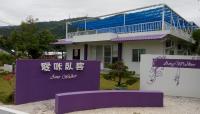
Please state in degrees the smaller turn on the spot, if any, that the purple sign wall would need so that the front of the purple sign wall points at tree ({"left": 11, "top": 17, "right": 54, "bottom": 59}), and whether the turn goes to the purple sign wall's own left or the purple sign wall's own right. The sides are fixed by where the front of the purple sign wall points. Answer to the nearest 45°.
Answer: approximately 135° to the purple sign wall's own left

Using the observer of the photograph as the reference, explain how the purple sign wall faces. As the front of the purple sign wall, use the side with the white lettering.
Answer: facing the viewer and to the right of the viewer

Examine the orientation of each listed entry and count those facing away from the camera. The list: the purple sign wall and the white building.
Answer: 0

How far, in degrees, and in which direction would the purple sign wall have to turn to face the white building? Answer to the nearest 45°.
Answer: approximately 90° to its left

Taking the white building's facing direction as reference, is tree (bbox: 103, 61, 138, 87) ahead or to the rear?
ahead

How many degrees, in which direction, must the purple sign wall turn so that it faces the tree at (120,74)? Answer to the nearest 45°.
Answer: approximately 90° to its left

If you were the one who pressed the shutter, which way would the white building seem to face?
facing the viewer and to the left of the viewer

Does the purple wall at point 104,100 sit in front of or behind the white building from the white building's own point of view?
in front

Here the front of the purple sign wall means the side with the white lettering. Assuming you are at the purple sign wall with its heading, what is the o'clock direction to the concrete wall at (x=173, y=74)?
The concrete wall is roughly at 10 o'clock from the purple sign wall.

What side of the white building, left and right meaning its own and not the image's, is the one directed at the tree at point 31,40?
right

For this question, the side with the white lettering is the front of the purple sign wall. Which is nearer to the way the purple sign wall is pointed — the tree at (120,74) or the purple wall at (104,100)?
the purple wall

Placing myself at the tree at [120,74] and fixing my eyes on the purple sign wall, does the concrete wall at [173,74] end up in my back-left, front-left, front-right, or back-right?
back-left

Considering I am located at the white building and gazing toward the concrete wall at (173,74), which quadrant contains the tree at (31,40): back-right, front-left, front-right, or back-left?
back-right

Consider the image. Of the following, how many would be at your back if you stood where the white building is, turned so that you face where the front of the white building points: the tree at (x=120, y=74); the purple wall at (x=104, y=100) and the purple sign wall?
0

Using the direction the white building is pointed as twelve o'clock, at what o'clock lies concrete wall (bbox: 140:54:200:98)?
The concrete wall is roughly at 10 o'clock from the white building.

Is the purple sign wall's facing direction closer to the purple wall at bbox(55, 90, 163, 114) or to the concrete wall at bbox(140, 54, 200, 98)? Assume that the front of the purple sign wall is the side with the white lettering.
the purple wall
